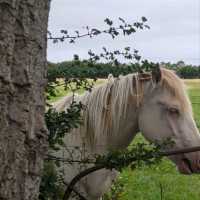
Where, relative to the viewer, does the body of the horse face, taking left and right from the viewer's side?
facing to the right of the viewer
